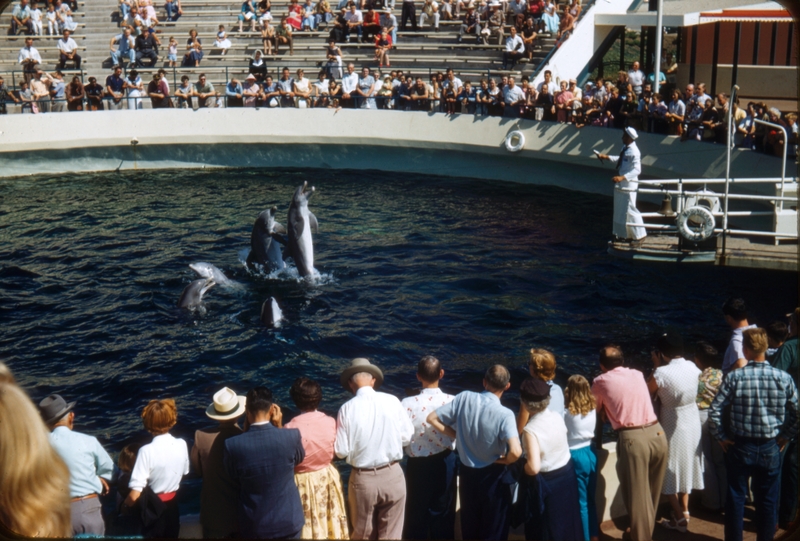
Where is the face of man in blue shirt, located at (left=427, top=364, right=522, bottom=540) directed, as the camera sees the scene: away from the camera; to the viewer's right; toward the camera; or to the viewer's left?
away from the camera

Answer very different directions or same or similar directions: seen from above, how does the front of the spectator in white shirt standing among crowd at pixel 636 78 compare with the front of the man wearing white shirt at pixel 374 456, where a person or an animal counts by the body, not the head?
very different directions

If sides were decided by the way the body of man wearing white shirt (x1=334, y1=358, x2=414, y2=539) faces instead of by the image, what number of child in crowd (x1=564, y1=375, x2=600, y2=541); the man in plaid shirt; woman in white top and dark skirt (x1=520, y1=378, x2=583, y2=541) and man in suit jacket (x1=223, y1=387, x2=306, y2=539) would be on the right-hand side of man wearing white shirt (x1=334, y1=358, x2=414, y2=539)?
3

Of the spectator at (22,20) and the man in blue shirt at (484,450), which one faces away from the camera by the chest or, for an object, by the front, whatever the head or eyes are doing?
the man in blue shirt

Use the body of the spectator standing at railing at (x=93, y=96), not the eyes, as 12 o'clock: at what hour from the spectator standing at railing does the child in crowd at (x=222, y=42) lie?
The child in crowd is roughly at 8 o'clock from the spectator standing at railing.

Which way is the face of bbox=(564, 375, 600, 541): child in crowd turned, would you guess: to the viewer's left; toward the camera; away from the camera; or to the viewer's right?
away from the camera

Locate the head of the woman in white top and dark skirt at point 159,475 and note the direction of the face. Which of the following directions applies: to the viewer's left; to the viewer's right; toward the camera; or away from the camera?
away from the camera

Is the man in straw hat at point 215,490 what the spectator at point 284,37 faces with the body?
yes

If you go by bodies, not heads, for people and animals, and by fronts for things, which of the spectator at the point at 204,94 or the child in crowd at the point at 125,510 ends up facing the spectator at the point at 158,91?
the child in crowd

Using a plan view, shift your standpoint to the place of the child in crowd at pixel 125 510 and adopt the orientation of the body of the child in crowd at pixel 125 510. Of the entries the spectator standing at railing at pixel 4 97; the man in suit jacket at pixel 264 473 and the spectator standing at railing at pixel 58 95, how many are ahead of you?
2

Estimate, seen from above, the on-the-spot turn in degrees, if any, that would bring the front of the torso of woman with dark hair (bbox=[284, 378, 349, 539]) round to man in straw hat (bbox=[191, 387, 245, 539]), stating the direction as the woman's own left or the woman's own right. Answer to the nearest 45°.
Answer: approximately 90° to the woman's own left
